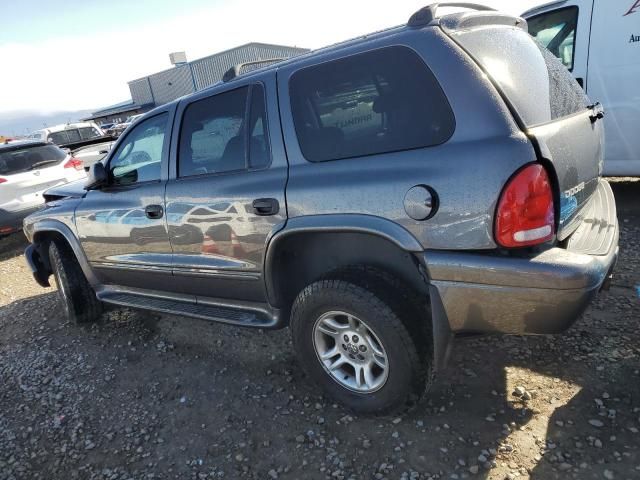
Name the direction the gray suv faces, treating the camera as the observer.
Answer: facing away from the viewer and to the left of the viewer

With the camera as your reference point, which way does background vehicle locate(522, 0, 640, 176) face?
facing to the left of the viewer

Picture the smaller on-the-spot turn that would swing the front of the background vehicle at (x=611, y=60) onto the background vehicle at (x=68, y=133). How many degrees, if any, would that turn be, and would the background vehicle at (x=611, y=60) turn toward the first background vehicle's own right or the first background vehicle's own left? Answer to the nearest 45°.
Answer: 0° — it already faces it

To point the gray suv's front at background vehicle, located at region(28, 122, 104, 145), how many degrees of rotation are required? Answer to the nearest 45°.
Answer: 0° — it already faces it

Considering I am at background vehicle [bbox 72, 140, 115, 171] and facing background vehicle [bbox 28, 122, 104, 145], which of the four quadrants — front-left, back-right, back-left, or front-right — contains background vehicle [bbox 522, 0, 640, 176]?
back-right

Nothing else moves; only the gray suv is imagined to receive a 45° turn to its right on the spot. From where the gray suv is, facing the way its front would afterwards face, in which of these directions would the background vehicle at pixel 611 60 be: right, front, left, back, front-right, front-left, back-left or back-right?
front-right

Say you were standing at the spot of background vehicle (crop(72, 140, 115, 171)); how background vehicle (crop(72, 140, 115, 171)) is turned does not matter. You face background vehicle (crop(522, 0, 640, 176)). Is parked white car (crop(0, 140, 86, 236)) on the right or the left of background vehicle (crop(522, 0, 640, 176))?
right

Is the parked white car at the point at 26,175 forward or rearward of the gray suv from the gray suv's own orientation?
forward

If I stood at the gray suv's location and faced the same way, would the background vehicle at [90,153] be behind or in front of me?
in front
